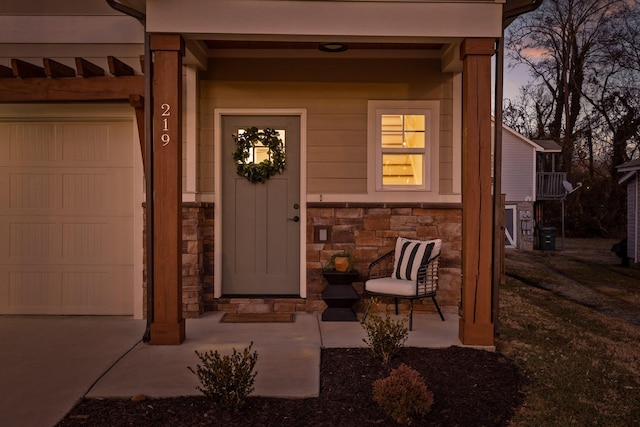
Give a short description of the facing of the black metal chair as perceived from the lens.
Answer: facing the viewer and to the left of the viewer

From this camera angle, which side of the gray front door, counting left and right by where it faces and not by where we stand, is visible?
front

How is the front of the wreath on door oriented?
toward the camera

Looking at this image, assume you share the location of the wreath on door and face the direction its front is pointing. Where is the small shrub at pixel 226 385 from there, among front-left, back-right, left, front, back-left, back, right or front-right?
front

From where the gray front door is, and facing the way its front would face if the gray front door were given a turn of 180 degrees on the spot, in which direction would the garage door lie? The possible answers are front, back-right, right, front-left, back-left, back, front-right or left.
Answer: left

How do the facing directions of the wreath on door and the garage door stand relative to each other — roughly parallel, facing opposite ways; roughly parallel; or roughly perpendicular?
roughly parallel

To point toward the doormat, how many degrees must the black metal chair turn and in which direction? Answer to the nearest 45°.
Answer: approximately 45° to its right

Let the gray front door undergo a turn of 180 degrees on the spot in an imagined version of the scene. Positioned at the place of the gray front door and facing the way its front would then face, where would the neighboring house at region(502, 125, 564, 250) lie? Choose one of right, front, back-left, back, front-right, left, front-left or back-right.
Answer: front-right

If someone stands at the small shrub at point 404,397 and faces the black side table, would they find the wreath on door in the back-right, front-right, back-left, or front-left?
front-left

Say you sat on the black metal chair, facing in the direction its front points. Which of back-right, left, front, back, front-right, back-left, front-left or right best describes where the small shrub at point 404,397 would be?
front-left
